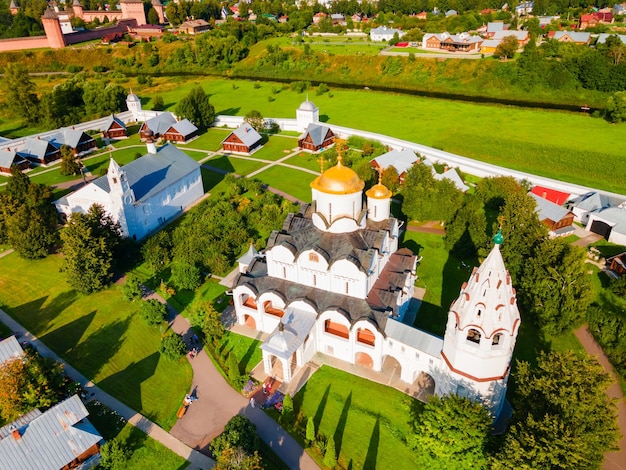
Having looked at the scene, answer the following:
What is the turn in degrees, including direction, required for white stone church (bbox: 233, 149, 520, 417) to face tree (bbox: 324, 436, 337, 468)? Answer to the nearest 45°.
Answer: approximately 45° to its left

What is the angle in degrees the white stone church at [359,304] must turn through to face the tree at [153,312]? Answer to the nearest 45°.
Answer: approximately 45° to its right

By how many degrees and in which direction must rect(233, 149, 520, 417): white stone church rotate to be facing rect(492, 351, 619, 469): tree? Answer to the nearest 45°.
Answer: approximately 90° to its left

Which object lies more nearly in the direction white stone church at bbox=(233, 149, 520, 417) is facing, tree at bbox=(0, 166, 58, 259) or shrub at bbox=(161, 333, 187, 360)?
the shrub

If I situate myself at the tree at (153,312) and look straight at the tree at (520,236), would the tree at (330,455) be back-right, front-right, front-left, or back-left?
front-right

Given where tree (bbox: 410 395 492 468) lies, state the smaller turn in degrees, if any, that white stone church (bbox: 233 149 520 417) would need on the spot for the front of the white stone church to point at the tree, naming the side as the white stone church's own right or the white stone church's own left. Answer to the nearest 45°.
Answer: approximately 90° to the white stone church's own left

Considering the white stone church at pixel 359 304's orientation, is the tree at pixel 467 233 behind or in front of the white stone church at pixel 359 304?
behind

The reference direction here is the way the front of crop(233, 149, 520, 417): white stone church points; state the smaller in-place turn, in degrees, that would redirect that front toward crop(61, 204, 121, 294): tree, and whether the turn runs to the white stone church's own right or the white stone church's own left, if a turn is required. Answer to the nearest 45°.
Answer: approximately 45° to the white stone church's own right

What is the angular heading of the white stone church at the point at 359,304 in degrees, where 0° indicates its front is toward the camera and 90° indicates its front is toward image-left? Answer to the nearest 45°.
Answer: approximately 45°

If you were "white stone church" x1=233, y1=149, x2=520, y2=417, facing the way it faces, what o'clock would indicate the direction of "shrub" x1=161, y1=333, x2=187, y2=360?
The shrub is roughly at 1 o'clock from the white stone church.

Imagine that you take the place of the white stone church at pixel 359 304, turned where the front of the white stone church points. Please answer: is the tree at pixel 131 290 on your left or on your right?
on your right

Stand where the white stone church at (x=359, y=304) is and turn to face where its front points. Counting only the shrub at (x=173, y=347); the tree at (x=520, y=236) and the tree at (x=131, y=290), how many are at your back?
1

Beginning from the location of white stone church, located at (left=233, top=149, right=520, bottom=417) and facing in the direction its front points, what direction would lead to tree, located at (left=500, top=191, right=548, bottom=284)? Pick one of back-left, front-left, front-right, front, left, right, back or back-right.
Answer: back

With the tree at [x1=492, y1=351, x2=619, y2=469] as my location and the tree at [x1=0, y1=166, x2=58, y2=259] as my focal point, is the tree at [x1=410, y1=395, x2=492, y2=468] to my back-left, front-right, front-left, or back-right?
front-left

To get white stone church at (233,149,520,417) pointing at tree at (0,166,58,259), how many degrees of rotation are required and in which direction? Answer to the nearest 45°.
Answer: approximately 45° to its right

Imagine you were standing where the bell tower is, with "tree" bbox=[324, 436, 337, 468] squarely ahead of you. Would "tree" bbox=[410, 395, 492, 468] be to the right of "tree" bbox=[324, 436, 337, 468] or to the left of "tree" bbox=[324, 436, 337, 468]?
left
